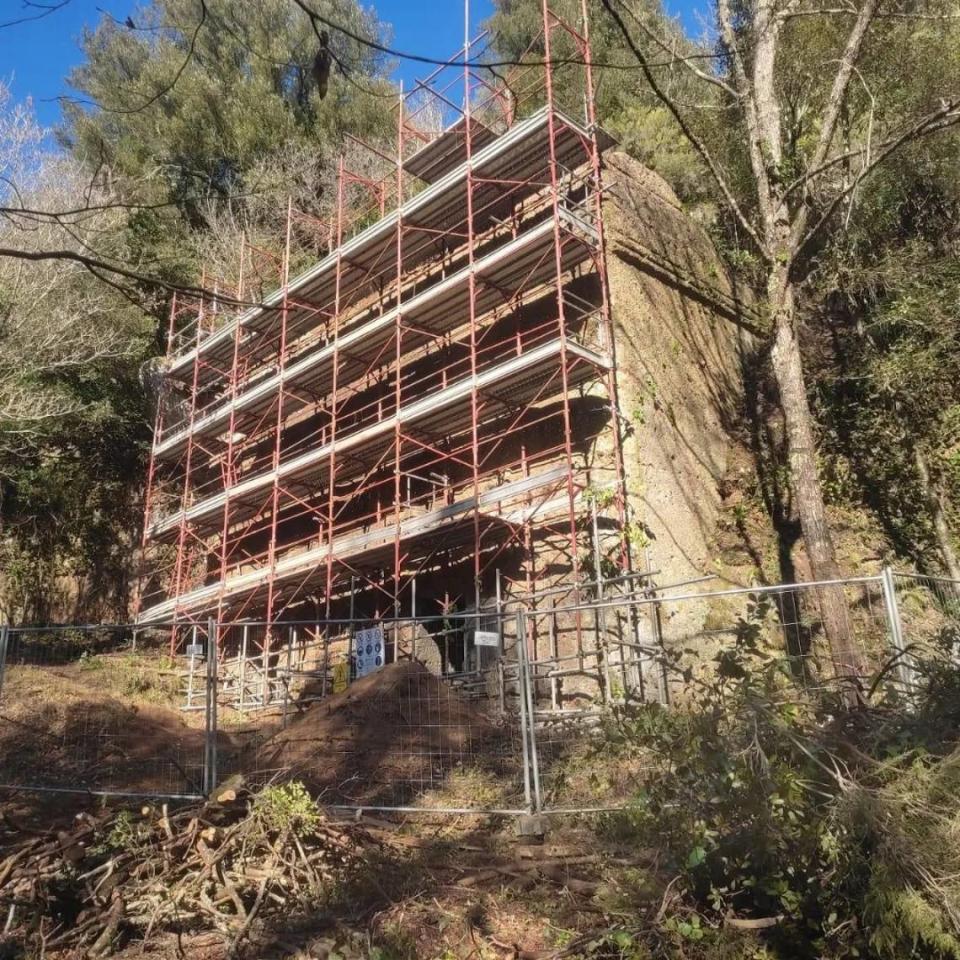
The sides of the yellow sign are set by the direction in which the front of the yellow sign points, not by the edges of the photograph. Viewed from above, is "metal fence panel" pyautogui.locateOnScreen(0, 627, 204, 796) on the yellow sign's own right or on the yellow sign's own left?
on the yellow sign's own right

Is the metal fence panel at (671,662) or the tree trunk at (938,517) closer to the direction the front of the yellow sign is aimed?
the metal fence panel

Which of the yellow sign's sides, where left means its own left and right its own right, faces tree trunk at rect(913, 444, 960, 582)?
left

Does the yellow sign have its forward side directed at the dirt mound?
yes

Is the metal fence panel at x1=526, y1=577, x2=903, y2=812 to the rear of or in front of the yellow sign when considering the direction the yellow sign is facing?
in front

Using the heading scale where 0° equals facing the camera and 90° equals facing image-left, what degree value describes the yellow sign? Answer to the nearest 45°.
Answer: approximately 0°

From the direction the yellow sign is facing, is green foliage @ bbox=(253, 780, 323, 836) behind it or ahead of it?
ahead

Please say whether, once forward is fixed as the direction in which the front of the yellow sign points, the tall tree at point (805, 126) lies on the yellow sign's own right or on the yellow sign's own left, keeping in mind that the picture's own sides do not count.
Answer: on the yellow sign's own left
